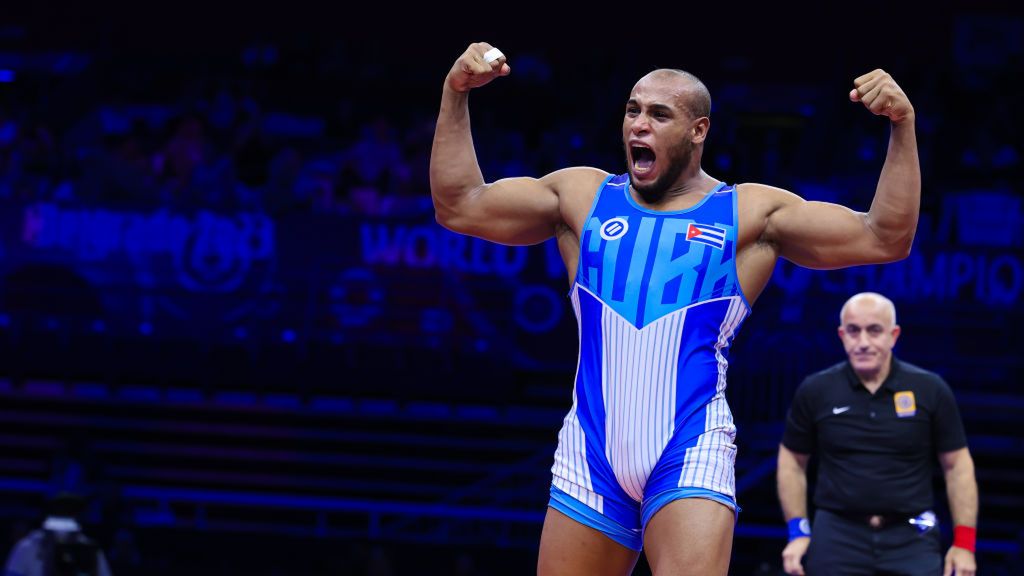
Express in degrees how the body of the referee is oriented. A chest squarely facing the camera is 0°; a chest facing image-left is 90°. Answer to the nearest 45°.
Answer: approximately 0°

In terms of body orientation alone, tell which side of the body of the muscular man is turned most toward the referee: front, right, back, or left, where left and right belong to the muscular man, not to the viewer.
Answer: back

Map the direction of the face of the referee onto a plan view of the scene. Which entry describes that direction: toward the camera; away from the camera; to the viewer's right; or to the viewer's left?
toward the camera

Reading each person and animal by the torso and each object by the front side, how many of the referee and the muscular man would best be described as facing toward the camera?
2

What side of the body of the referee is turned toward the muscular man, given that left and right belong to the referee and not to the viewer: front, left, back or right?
front

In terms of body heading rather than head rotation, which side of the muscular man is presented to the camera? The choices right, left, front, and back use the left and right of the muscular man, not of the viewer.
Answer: front

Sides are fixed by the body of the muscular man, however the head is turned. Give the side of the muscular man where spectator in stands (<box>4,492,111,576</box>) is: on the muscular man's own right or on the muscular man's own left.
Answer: on the muscular man's own right

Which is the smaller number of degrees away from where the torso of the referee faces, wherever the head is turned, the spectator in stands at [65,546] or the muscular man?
the muscular man

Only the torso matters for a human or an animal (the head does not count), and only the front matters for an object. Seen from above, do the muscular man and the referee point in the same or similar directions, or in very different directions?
same or similar directions

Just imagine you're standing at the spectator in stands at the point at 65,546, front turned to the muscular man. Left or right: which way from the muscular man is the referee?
left
